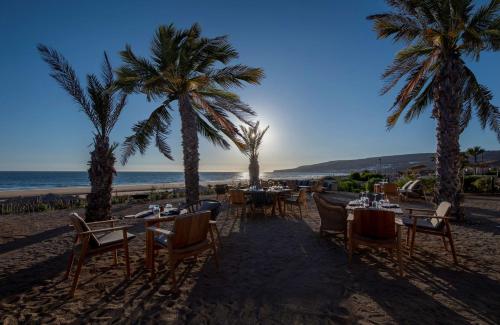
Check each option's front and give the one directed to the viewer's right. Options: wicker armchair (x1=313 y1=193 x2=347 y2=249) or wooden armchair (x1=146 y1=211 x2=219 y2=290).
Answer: wicker armchair (x1=313 y1=193 x2=347 y2=249)

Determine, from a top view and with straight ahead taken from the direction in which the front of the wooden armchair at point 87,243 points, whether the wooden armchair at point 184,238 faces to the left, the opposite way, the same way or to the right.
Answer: to the left

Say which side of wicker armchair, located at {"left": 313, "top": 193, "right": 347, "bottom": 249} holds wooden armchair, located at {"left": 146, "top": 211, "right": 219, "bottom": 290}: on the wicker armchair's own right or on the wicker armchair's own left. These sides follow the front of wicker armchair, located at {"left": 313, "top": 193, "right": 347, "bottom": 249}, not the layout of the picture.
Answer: on the wicker armchair's own right

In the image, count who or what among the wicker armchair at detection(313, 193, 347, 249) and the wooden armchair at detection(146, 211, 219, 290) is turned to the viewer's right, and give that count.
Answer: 1

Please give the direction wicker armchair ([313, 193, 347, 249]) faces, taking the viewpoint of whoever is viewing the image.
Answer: facing to the right of the viewer

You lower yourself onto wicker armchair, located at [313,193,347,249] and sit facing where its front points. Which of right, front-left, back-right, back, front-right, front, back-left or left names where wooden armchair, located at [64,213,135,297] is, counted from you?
back-right

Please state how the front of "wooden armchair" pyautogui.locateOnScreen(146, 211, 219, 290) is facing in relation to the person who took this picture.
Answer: facing away from the viewer and to the left of the viewer

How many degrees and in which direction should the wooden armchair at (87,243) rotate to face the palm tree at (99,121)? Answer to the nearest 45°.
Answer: approximately 45° to its left

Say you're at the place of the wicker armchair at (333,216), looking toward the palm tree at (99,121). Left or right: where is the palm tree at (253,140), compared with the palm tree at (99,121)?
right

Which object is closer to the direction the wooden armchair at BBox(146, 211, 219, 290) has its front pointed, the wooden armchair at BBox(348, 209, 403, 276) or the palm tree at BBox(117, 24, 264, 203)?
the palm tree

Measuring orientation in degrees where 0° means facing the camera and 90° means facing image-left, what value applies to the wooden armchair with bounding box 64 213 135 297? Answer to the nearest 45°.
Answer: approximately 225°
